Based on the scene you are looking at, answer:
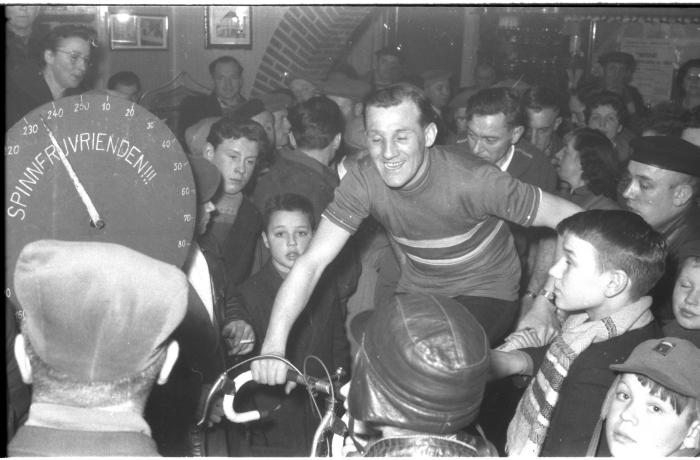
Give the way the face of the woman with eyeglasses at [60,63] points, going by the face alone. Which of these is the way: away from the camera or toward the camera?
toward the camera

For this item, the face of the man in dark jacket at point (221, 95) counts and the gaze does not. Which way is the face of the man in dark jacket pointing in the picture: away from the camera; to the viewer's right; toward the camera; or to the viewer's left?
toward the camera

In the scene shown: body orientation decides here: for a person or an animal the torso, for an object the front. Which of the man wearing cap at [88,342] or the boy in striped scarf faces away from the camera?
the man wearing cap

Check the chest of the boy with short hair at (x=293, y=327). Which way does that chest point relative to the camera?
toward the camera

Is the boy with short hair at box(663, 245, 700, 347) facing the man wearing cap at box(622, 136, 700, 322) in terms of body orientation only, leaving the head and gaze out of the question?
no

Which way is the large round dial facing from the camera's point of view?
toward the camera

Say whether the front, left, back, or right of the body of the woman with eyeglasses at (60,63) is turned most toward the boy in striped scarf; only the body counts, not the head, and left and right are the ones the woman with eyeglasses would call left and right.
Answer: front

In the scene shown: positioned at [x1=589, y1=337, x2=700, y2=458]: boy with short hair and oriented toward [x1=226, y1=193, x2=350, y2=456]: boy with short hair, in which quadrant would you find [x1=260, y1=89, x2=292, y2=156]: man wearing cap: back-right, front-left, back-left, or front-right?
front-right

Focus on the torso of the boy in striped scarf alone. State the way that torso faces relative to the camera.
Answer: to the viewer's left

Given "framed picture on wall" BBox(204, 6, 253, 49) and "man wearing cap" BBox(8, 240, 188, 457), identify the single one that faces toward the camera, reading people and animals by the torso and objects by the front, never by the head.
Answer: the framed picture on wall

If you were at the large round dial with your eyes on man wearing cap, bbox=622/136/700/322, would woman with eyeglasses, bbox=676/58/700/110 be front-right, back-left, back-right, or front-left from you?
front-left

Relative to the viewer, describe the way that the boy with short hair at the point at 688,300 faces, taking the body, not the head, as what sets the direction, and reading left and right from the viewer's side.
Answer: facing the viewer and to the left of the viewer

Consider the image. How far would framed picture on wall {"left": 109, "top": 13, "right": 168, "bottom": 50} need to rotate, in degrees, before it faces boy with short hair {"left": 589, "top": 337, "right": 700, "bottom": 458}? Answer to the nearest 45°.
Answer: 0° — it already faces them

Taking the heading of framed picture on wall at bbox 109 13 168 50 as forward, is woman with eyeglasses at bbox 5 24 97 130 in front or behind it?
in front

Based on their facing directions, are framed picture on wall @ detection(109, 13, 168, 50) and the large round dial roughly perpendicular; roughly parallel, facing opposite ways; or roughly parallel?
roughly parallel
